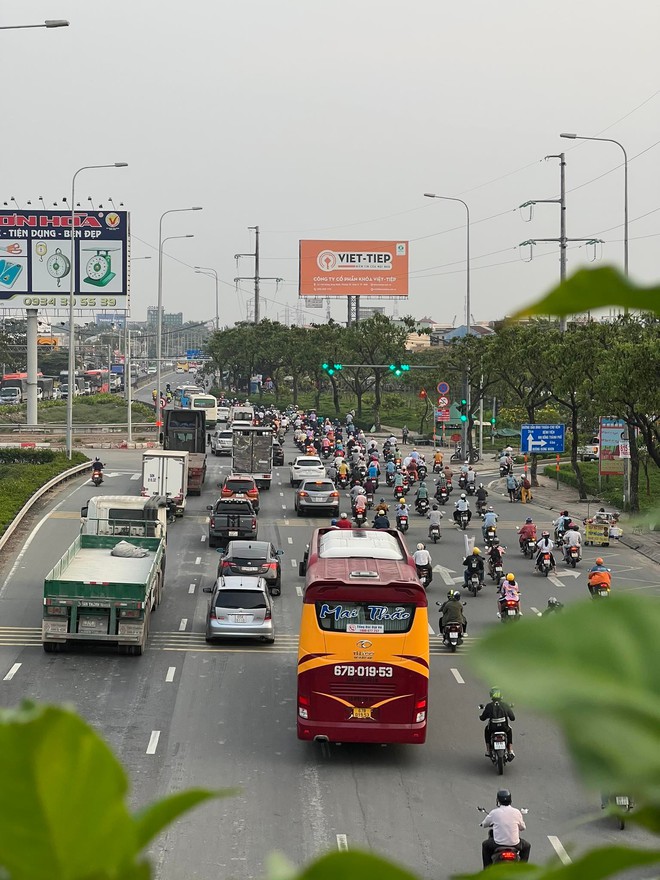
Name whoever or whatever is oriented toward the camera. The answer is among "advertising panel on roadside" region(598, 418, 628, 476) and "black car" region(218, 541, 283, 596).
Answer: the advertising panel on roadside

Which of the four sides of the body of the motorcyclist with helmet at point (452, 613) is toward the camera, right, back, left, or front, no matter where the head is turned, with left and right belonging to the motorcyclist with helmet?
back

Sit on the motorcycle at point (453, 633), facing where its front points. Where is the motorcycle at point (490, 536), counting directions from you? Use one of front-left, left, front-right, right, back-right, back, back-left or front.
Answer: front

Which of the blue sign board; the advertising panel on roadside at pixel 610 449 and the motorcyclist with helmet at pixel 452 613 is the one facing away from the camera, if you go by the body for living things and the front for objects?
the motorcyclist with helmet

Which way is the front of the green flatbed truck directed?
away from the camera

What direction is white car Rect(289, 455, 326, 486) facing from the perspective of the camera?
away from the camera

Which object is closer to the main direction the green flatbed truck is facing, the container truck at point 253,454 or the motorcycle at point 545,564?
the container truck

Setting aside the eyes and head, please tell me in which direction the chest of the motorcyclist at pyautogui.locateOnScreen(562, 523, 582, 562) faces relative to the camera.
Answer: away from the camera

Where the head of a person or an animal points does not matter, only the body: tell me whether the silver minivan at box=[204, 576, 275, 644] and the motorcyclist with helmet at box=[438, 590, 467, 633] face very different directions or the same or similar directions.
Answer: same or similar directions

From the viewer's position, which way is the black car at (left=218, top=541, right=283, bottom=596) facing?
facing away from the viewer

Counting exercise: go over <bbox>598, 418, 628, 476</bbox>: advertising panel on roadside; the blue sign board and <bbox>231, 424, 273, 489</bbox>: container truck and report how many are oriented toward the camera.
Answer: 2

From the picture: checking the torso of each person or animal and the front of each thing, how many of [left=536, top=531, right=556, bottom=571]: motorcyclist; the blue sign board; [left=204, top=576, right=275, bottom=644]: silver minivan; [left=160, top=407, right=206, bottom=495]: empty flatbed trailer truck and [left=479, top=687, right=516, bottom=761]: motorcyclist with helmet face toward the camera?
1

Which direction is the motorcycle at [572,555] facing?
away from the camera

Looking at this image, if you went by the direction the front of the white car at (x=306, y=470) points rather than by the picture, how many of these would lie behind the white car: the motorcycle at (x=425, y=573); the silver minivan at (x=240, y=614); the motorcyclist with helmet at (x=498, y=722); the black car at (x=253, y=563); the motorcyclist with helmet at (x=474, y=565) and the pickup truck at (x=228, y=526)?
6

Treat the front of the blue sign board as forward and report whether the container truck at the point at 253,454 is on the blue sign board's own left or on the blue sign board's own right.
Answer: on the blue sign board's own right

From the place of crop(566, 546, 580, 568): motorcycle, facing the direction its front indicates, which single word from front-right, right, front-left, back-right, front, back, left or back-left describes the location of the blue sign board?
front

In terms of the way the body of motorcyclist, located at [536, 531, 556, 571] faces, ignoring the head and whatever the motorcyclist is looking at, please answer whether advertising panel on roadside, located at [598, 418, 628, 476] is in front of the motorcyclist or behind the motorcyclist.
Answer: in front

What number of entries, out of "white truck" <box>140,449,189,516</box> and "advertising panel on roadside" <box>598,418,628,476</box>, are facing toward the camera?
1

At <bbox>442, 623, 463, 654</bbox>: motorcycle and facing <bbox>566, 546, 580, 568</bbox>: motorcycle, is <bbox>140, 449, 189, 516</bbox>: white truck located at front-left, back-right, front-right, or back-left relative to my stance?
front-left

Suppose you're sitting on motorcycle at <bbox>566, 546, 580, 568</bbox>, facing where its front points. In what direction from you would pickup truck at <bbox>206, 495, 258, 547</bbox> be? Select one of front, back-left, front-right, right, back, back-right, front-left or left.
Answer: left

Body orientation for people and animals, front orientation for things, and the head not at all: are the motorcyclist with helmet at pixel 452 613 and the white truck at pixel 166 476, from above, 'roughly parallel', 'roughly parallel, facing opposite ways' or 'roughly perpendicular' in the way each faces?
roughly parallel

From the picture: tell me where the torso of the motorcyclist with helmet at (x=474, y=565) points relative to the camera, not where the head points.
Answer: away from the camera
